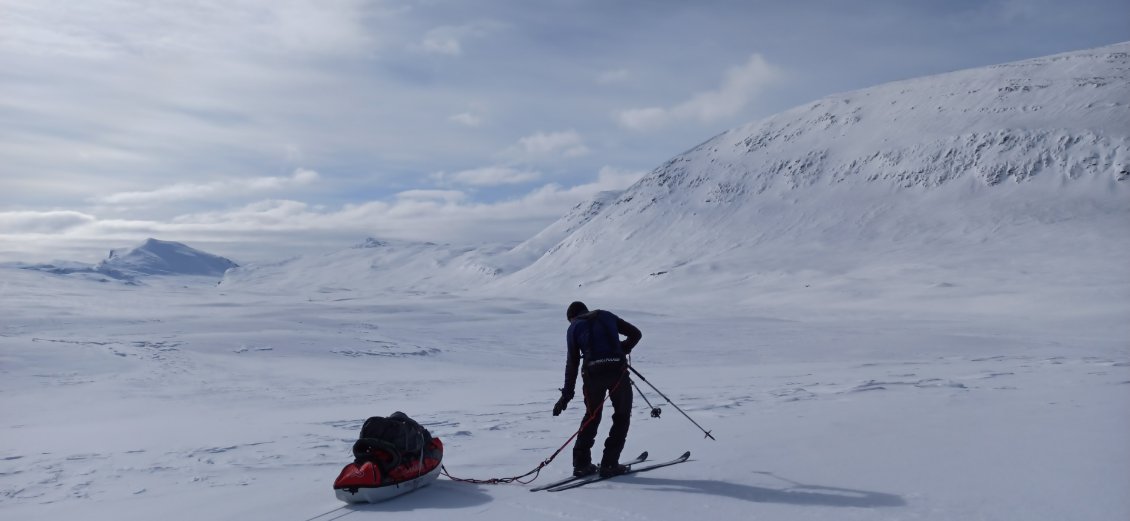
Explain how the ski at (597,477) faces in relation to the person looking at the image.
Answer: facing away from the viewer and to the right of the viewer

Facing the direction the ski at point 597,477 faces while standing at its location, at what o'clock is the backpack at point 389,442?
The backpack is roughly at 7 o'clock from the ski.
